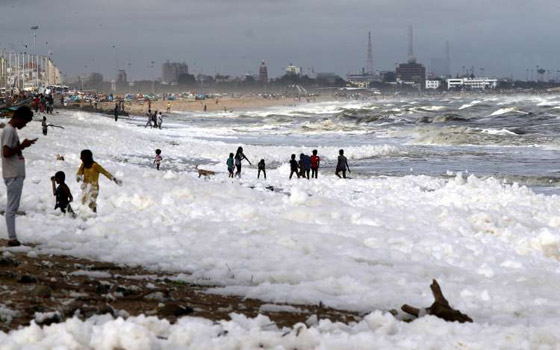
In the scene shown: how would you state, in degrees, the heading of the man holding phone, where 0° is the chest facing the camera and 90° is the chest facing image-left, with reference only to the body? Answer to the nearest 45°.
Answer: approximately 270°

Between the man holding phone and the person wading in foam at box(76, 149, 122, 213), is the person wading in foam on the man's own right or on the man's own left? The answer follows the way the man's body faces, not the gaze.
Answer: on the man's own left

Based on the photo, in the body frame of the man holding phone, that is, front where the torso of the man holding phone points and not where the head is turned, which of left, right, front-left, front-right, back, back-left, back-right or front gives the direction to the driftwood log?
front-right

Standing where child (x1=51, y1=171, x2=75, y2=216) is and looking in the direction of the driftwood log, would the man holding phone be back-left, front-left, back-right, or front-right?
front-right

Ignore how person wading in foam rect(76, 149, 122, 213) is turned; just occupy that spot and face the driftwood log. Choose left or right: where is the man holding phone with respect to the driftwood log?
right

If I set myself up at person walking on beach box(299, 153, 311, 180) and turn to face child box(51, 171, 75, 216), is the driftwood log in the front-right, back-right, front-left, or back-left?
front-left

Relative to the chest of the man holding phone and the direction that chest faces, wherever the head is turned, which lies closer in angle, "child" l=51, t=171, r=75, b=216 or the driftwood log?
the driftwood log

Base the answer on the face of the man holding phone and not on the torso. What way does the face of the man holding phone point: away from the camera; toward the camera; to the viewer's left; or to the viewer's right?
to the viewer's right

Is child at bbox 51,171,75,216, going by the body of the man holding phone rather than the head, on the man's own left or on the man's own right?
on the man's own left

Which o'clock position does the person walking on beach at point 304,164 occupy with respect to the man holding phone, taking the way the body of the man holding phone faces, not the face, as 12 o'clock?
The person walking on beach is roughly at 10 o'clock from the man holding phone.
